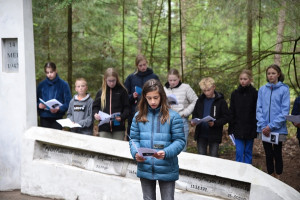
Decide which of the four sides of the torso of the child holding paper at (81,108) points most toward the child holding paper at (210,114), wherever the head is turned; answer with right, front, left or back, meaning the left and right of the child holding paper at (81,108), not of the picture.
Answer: left

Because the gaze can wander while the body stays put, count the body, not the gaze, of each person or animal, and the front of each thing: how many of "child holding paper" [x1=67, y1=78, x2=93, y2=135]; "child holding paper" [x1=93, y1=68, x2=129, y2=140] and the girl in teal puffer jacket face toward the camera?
3

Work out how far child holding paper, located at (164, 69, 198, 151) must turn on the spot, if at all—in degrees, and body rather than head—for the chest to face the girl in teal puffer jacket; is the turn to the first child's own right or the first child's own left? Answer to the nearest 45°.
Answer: approximately 45° to the first child's own left

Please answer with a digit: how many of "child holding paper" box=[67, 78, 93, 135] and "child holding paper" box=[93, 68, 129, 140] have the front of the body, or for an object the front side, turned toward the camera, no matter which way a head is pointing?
2

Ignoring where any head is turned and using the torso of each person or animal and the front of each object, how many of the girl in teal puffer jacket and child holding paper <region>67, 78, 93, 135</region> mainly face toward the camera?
2

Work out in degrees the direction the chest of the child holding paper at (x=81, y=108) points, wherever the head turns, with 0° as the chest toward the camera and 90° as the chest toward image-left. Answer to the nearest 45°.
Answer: approximately 0°

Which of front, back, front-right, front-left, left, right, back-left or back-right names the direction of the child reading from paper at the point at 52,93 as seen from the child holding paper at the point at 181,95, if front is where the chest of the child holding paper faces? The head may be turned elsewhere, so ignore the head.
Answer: front-right

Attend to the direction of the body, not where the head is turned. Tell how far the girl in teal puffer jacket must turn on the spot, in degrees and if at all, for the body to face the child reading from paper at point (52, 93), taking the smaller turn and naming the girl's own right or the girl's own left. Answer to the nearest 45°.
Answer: approximately 135° to the girl's own right

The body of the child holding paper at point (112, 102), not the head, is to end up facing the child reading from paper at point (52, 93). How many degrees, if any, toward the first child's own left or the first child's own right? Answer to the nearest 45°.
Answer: approximately 135° to the first child's own right

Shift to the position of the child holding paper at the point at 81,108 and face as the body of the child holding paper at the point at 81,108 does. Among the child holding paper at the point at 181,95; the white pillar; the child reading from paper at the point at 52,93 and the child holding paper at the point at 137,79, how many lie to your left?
2

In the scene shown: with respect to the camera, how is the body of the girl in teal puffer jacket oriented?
toward the camera

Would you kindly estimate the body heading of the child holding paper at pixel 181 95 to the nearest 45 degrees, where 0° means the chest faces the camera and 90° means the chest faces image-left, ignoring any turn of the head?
approximately 45°

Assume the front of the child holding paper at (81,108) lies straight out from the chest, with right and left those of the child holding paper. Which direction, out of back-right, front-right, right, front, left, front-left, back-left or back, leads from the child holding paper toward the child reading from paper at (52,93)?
back-right

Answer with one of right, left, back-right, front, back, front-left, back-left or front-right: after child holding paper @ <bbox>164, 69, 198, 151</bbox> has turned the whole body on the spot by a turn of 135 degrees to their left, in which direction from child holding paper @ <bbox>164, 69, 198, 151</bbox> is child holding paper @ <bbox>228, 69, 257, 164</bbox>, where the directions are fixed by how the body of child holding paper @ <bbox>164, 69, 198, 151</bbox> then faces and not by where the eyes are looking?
front

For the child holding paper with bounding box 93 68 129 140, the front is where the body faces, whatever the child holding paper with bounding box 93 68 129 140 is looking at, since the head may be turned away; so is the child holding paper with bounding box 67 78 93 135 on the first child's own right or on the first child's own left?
on the first child's own right

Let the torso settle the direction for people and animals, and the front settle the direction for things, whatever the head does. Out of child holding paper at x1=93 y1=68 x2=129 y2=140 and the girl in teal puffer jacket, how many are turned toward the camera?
2

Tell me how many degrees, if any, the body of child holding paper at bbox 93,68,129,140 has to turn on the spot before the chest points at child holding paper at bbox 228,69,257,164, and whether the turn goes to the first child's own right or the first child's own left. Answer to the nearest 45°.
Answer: approximately 90° to the first child's own left
